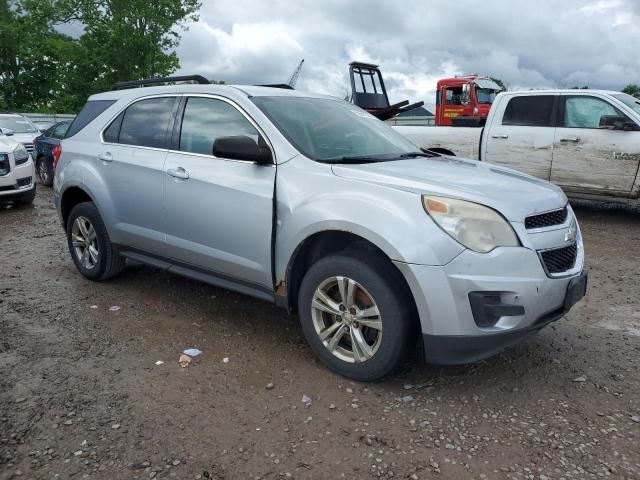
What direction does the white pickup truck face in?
to the viewer's right

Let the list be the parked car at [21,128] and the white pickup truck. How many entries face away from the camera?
0

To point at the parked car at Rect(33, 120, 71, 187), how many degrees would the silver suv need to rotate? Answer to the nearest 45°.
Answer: approximately 180°

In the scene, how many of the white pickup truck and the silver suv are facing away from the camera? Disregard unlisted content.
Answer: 0

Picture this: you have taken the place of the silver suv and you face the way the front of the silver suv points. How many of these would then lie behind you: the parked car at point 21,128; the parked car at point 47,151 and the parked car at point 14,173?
3

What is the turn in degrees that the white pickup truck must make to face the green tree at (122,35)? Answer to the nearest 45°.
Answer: approximately 135° to its left

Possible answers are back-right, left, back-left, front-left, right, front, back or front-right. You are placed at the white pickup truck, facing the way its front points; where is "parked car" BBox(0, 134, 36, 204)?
back

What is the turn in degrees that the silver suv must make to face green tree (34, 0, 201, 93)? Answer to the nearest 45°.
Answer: approximately 135° to its left

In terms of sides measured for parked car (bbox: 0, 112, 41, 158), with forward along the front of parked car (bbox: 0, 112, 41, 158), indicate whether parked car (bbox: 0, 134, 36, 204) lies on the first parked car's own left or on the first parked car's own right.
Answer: on the first parked car's own right

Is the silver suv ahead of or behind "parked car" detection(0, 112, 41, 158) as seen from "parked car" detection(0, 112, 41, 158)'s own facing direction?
ahead

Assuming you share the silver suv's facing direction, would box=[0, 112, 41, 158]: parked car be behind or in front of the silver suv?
behind

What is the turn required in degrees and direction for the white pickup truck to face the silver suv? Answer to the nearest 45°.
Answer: approximately 90° to its right

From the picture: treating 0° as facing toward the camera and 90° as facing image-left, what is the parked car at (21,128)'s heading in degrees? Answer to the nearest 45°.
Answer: approximately 315°

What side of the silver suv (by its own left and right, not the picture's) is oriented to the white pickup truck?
left

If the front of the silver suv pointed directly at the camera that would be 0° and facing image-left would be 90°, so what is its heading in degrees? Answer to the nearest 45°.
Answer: approximately 315°

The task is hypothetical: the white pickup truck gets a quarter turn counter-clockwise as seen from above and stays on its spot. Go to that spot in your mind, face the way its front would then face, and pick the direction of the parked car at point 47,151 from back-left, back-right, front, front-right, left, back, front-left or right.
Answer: left
